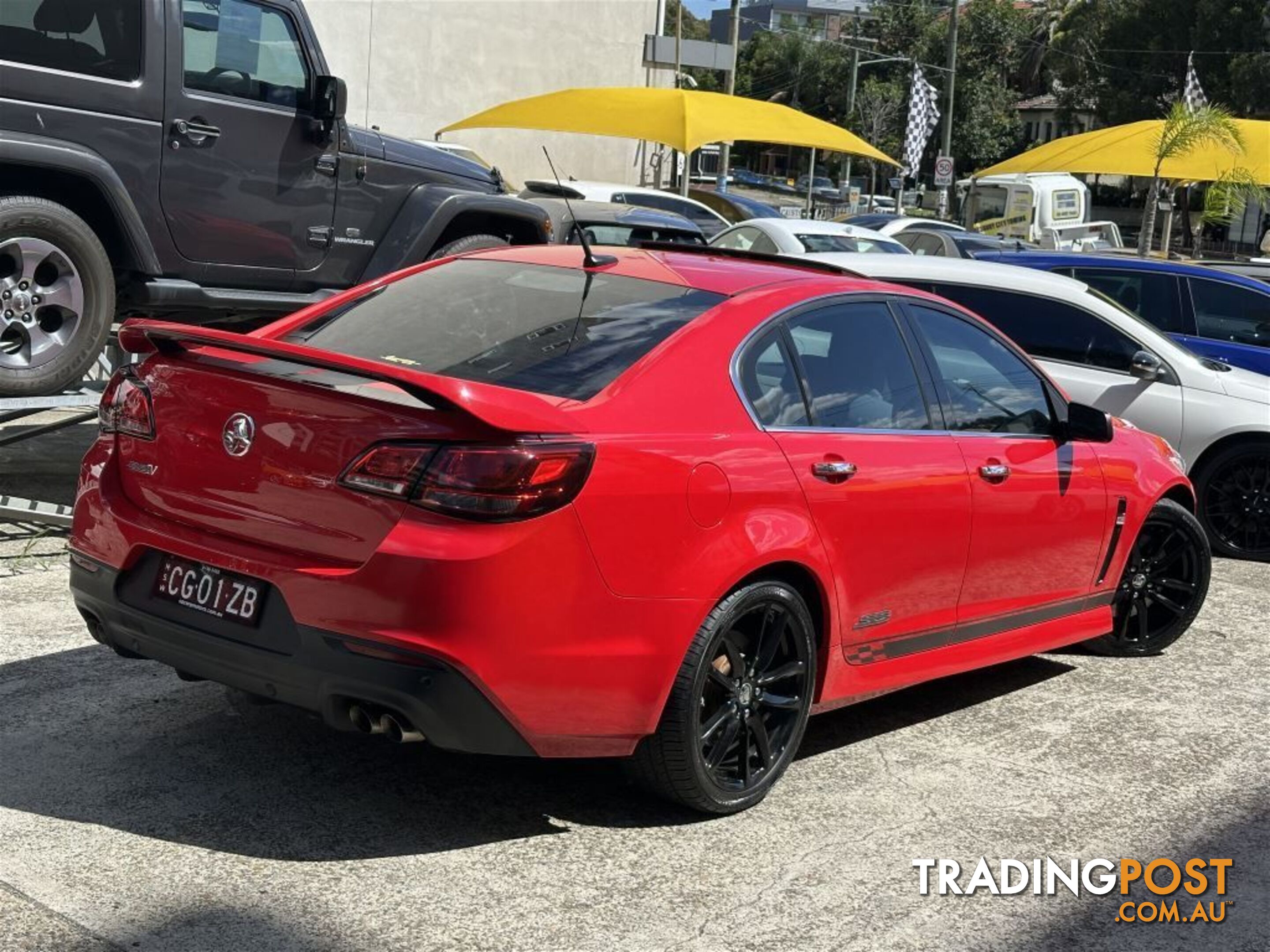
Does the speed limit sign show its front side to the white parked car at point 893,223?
yes

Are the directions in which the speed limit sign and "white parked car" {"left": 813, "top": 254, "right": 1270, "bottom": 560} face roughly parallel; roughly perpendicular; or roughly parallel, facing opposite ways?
roughly perpendicular

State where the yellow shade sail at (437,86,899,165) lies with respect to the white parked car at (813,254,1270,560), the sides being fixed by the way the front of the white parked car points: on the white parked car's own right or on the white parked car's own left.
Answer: on the white parked car's own left

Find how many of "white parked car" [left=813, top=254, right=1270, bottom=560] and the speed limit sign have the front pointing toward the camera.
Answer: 1

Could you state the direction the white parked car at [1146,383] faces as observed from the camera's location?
facing to the right of the viewer

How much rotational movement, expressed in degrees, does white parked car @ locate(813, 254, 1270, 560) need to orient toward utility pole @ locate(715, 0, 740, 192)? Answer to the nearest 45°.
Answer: approximately 90° to its left

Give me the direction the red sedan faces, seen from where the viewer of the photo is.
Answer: facing away from the viewer and to the right of the viewer

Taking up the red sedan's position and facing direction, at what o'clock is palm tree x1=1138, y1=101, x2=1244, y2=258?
The palm tree is roughly at 11 o'clock from the red sedan.

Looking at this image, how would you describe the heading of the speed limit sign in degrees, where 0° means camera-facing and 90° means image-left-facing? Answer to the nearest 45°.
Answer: approximately 0°

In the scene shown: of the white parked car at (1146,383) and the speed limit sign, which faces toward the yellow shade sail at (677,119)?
the speed limit sign

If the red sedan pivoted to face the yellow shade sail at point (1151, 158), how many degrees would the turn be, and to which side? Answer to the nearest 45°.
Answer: approximately 45° to its left

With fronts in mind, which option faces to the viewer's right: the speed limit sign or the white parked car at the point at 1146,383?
the white parked car
